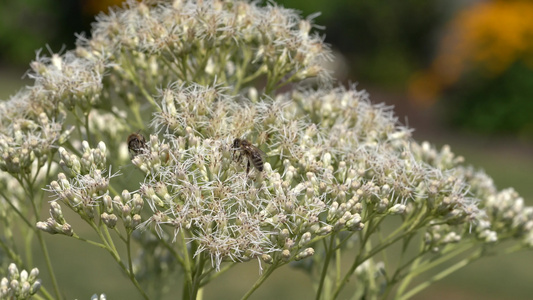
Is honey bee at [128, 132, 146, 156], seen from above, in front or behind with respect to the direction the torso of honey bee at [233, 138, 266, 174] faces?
in front

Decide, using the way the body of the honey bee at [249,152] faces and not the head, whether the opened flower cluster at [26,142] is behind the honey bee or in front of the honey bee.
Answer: in front

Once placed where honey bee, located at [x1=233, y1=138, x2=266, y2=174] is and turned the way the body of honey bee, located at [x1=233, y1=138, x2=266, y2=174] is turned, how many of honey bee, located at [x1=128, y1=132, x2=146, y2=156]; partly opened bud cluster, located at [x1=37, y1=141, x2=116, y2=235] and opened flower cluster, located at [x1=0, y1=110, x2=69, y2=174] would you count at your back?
0

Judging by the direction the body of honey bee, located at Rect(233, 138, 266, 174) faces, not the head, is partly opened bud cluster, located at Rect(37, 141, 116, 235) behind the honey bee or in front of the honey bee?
in front

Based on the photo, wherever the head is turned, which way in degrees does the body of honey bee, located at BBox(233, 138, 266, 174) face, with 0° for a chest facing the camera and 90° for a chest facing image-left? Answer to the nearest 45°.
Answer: approximately 90°
